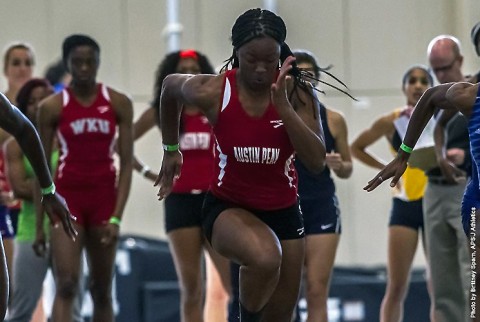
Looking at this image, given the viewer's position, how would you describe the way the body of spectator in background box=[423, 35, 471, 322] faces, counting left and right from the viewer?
facing the viewer and to the left of the viewer

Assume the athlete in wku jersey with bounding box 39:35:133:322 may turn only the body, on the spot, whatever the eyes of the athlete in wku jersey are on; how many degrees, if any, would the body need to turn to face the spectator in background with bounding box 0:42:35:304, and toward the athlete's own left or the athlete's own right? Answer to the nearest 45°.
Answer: approximately 135° to the athlete's own right

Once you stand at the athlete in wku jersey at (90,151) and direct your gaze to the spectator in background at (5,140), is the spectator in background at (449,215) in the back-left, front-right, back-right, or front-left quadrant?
back-right

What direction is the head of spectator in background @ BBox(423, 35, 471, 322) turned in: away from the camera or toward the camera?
toward the camera

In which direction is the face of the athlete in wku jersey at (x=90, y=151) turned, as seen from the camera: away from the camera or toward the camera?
toward the camera

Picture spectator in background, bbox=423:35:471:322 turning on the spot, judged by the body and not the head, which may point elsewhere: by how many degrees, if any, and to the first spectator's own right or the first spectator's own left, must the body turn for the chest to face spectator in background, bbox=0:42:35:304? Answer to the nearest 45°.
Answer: approximately 45° to the first spectator's own right

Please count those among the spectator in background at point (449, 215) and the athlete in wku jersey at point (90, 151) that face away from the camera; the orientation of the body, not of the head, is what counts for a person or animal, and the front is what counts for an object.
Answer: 0

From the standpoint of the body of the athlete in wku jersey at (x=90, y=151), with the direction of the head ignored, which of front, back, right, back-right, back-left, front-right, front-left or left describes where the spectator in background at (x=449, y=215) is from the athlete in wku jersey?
left

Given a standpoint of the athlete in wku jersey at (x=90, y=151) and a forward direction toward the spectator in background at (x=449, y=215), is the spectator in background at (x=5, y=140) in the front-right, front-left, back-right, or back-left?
back-left

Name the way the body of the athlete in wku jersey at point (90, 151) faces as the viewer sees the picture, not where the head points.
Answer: toward the camera
